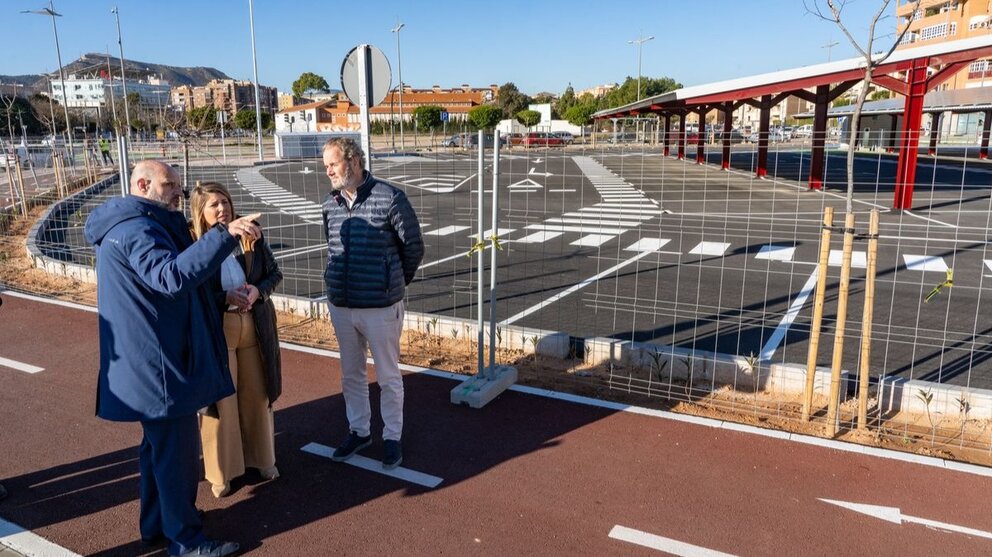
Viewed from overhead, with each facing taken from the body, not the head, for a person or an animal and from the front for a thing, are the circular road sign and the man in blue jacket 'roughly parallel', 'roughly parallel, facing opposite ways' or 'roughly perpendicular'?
roughly perpendicular

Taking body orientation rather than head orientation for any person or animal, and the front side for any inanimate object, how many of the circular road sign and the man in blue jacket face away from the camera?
1

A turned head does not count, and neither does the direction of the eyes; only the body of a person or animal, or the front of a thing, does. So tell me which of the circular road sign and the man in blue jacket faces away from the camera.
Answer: the circular road sign

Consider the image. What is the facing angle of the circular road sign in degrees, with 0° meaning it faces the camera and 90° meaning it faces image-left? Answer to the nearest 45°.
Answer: approximately 180°

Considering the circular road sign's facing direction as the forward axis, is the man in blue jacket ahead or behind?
behind

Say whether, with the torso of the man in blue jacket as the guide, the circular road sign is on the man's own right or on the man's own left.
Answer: on the man's own left

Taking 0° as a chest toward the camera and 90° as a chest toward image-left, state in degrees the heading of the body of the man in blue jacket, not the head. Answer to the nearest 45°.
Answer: approximately 270°
